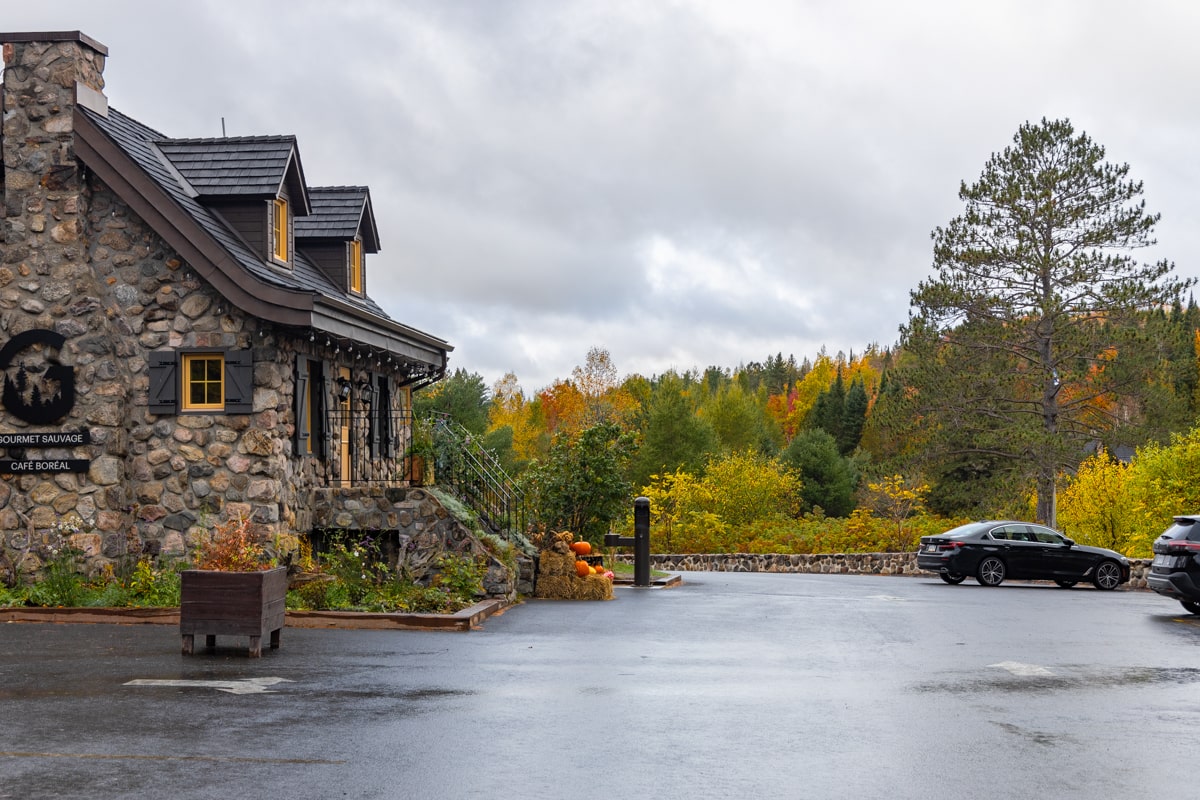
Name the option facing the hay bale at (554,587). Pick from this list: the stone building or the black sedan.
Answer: the stone building

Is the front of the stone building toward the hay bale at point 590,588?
yes

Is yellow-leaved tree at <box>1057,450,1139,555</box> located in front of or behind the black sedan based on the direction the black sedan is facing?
in front

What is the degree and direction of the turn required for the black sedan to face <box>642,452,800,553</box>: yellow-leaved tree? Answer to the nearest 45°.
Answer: approximately 90° to its left

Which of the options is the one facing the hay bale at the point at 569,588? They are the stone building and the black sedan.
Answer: the stone building

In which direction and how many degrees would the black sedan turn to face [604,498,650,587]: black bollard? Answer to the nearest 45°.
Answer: approximately 180°

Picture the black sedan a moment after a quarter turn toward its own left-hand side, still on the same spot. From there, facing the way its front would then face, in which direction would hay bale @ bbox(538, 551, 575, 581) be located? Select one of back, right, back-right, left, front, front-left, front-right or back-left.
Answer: left

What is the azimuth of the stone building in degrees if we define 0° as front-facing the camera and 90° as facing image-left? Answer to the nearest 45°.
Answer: approximately 270°

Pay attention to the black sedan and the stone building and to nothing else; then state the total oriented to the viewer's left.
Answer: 0

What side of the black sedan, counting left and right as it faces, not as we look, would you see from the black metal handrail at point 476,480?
back

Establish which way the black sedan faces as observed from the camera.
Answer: facing away from the viewer and to the right of the viewer

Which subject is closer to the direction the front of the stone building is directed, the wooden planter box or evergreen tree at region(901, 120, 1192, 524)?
the evergreen tree

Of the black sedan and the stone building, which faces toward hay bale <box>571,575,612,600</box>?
the stone building

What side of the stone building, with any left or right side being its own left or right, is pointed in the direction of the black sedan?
front

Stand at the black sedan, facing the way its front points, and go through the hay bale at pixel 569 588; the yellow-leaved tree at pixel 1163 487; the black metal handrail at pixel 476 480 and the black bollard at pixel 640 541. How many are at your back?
3

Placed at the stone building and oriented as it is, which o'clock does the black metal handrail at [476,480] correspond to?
The black metal handrail is roughly at 11 o'clock from the stone building.

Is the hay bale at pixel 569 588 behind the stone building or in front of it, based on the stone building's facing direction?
in front
